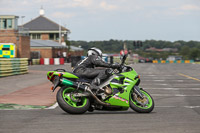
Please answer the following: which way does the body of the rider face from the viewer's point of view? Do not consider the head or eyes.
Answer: to the viewer's right

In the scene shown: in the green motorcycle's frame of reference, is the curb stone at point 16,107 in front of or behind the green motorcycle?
behind

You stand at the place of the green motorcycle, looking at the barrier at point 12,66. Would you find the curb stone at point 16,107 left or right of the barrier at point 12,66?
left

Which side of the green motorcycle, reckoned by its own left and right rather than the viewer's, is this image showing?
right

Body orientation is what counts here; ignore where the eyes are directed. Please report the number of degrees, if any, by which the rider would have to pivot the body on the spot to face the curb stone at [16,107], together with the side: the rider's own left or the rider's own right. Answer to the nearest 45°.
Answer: approximately 135° to the rider's own left

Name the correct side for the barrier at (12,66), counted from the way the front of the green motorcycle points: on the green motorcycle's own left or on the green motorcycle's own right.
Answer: on the green motorcycle's own left
